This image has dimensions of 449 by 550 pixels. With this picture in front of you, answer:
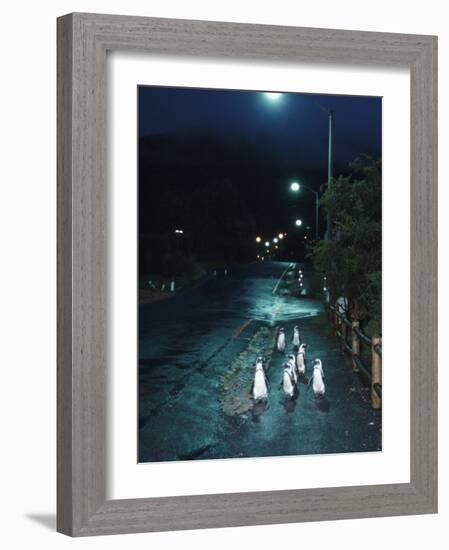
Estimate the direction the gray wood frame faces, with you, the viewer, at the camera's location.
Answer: facing the viewer and to the right of the viewer
